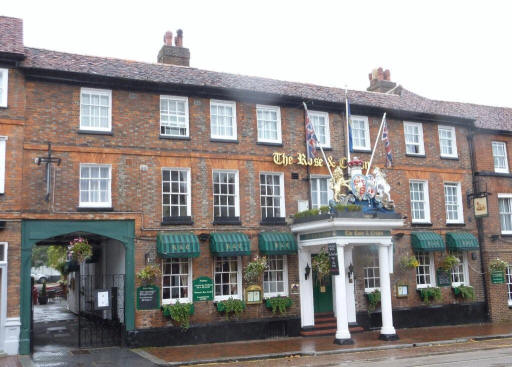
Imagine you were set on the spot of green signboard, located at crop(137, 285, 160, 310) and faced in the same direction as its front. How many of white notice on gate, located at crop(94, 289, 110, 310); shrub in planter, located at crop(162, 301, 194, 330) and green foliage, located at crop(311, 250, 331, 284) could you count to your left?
2

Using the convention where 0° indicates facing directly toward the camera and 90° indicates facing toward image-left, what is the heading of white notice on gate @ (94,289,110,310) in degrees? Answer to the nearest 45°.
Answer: approximately 0°

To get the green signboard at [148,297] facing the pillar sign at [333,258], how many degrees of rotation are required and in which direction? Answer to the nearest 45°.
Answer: approximately 90° to its left

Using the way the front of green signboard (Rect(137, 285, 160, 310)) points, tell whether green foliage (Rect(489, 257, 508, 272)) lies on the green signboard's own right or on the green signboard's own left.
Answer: on the green signboard's own left

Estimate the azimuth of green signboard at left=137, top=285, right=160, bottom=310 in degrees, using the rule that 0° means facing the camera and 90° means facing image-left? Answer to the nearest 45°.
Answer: approximately 0°

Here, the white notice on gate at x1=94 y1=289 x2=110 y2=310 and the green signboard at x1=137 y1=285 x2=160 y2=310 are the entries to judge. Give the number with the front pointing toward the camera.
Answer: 2

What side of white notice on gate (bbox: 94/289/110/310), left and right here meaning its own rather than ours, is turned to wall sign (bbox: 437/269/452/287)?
left
